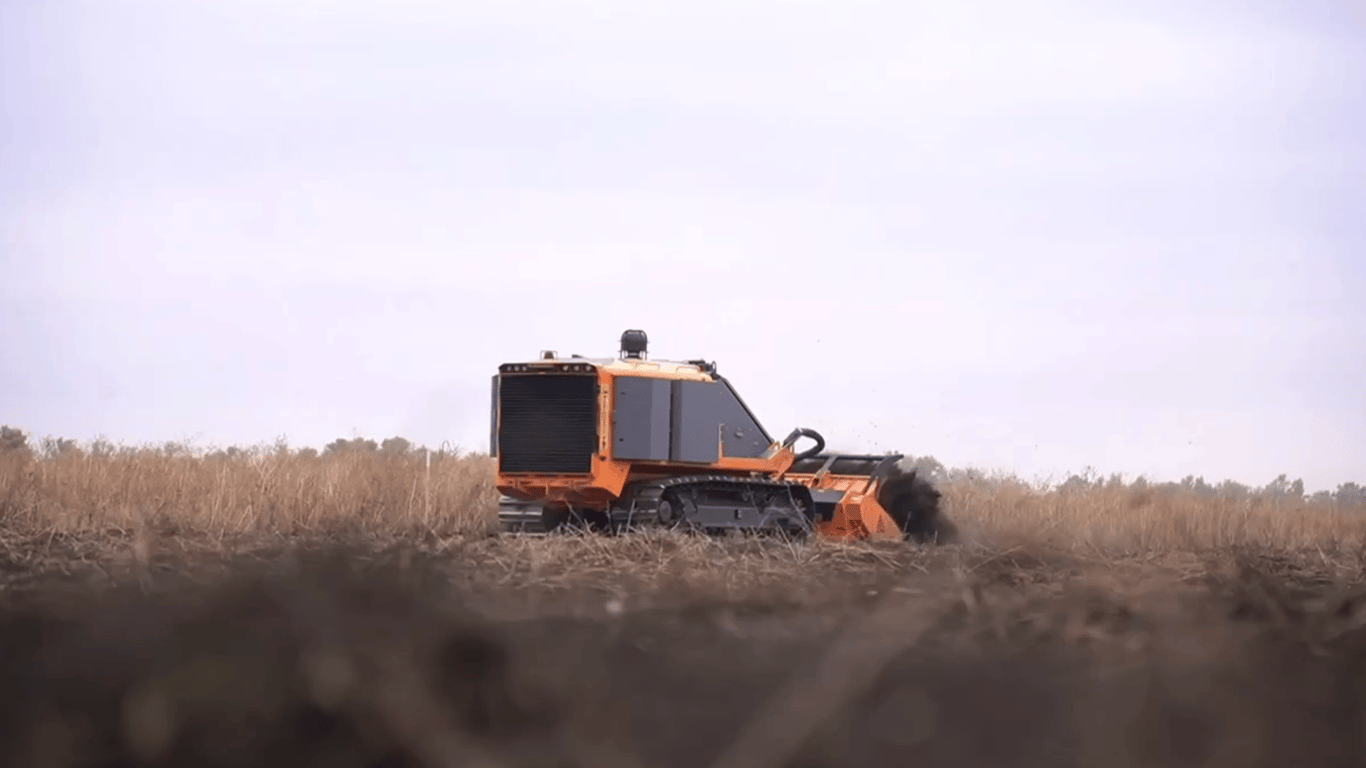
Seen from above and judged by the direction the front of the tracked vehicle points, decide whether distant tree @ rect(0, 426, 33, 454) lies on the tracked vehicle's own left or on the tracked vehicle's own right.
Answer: on the tracked vehicle's own left

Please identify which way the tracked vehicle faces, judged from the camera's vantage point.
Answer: facing away from the viewer and to the right of the viewer
